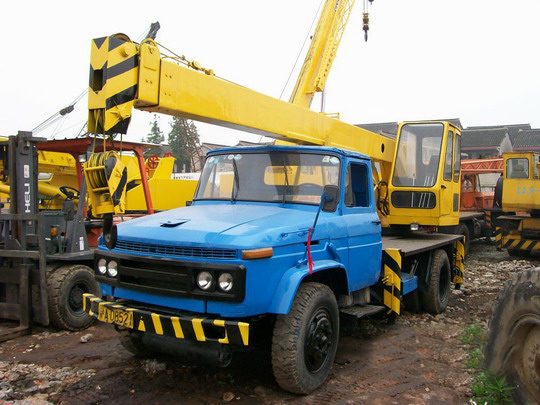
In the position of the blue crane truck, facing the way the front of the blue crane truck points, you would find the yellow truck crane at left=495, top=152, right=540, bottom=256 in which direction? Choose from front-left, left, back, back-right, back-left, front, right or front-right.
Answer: back

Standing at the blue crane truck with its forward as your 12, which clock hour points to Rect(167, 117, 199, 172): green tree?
The green tree is roughly at 4 o'clock from the blue crane truck.

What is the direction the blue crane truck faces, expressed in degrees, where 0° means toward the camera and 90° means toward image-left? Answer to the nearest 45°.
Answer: approximately 45°
